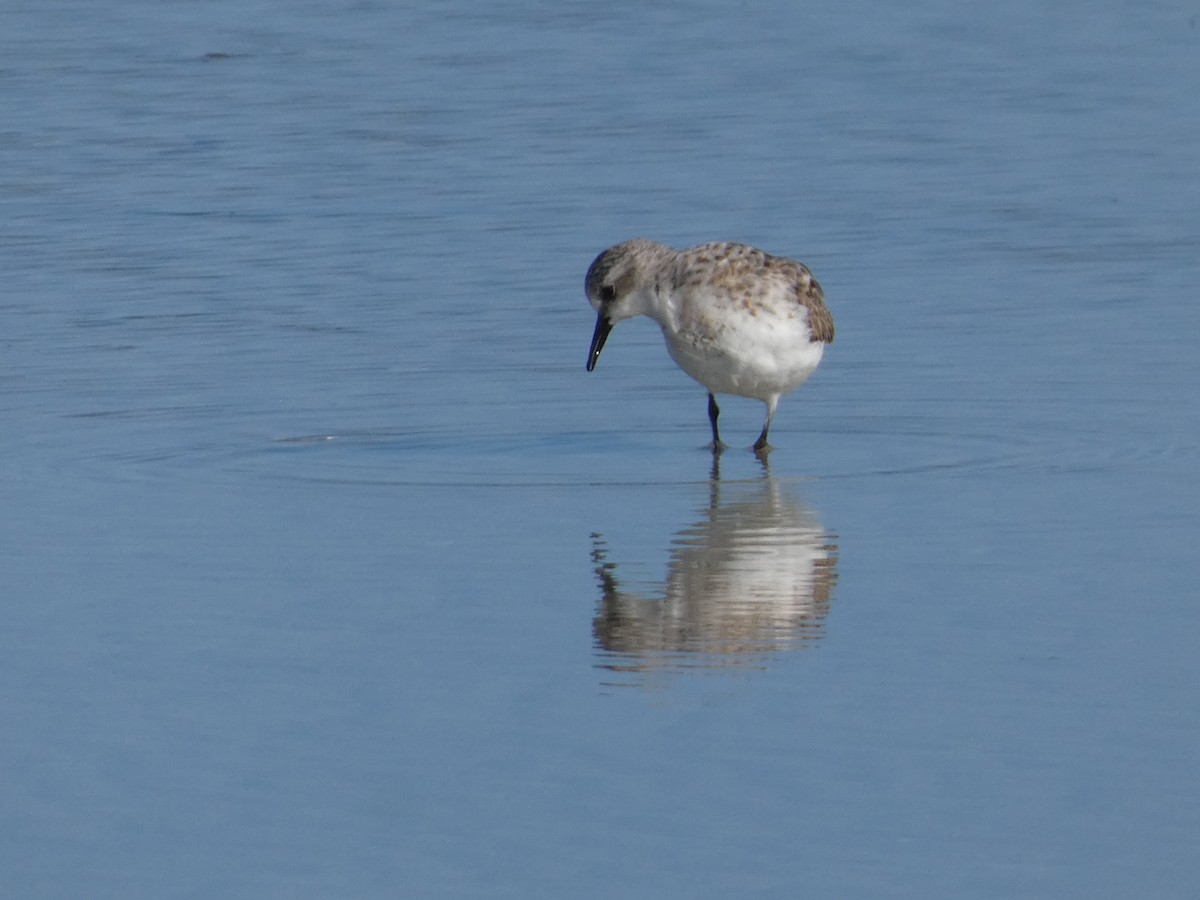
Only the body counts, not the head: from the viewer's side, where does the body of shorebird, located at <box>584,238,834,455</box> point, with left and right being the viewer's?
facing the viewer and to the left of the viewer
